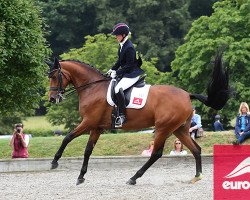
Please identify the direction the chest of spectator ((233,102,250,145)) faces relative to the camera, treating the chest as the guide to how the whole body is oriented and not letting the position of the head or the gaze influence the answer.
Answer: toward the camera

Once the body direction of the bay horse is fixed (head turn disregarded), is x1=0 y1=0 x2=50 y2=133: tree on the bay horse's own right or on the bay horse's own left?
on the bay horse's own right

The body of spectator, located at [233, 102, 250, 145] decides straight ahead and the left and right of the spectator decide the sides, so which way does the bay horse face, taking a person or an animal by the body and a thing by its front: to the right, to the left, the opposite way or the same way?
to the right

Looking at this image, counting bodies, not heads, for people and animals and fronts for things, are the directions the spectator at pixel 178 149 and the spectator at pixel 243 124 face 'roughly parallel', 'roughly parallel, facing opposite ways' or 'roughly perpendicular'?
roughly parallel

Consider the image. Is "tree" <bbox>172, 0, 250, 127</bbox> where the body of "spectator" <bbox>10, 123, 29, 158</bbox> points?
no

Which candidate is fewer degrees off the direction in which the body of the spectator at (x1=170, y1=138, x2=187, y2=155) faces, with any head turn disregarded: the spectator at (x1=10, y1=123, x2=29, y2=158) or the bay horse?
the bay horse

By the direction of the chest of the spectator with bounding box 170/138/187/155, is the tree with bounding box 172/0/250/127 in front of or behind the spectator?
behind

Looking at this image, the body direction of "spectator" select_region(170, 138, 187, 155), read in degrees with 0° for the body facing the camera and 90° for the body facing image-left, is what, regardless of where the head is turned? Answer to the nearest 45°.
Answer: approximately 0°

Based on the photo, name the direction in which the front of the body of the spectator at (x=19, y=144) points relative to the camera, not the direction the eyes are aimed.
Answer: toward the camera

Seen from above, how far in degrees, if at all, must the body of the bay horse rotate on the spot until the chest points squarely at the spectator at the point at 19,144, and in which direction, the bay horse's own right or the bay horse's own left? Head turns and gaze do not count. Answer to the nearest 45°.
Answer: approximately 45° to the bay horse's own right

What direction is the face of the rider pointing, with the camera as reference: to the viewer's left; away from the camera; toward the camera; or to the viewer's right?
to the viewer's left

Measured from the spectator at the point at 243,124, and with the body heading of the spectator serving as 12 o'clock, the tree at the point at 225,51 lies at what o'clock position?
The tree is roughly at 6 o'clock from the spectator.

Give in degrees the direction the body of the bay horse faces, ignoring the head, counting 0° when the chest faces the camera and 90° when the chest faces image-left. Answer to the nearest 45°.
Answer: approximately 90°

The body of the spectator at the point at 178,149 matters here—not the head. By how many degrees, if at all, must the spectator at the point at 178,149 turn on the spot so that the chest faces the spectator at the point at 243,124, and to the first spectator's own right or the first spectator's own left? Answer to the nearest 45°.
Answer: approximately 90° to the first spectator's own left

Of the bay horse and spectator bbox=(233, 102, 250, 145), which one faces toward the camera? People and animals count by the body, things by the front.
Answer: the spectator

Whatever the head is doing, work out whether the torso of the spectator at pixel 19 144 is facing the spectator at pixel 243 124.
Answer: no

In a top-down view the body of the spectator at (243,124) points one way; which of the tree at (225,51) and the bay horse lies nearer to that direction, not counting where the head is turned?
the bay horse

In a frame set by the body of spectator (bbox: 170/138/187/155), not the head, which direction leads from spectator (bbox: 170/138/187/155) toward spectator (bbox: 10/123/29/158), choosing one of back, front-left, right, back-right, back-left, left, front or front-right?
right

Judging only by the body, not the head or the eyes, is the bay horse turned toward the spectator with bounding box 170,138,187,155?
no
